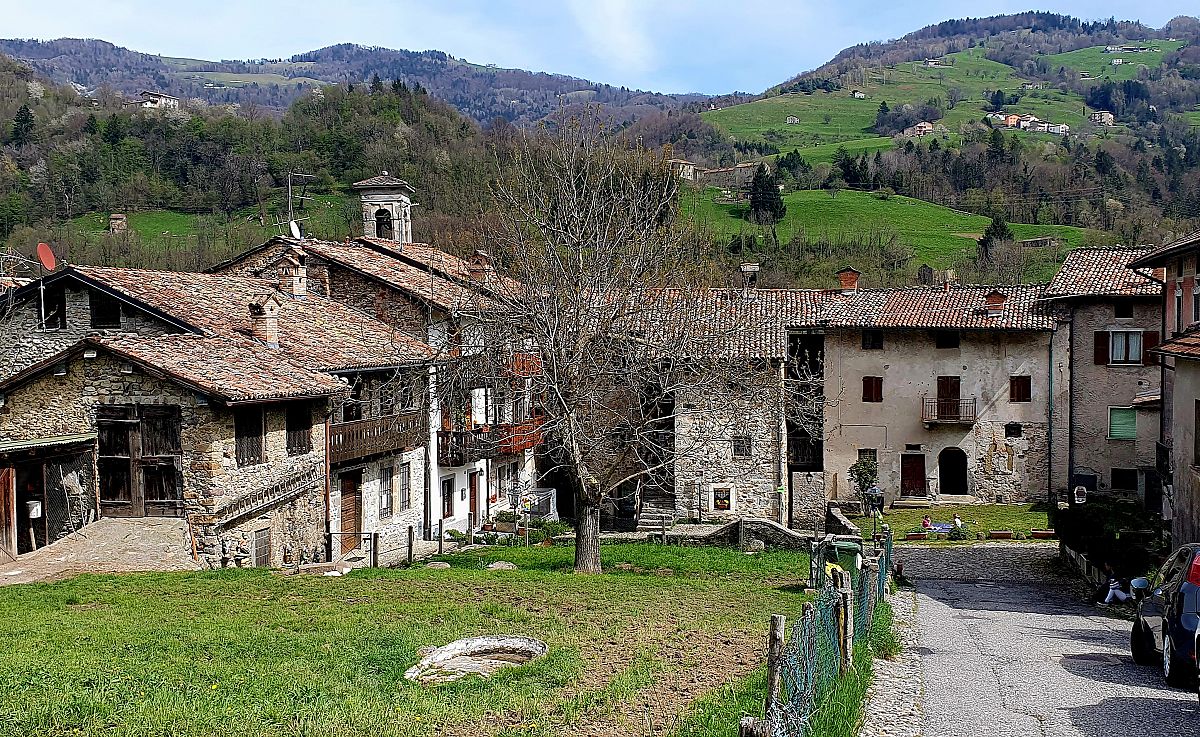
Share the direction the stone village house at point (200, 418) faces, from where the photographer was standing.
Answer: facing the viewer and to the right of the viewer

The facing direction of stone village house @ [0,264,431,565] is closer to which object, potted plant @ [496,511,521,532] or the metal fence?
the metal fence

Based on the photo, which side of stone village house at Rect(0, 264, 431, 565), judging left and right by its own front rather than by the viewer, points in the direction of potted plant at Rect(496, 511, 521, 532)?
left

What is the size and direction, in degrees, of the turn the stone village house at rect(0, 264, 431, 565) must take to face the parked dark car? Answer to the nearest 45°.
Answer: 0° — it already faces it

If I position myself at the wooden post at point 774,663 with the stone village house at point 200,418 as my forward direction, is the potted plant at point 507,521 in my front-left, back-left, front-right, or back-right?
front-right

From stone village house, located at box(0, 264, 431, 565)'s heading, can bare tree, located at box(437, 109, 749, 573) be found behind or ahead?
ahead

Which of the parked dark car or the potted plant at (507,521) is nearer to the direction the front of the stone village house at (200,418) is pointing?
the parked dark car

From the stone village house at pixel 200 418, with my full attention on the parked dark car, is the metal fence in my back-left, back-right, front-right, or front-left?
front-right

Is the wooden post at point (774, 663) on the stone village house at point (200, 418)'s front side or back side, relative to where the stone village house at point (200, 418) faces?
on the front side

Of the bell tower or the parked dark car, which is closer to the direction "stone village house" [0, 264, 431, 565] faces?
the parked dark car

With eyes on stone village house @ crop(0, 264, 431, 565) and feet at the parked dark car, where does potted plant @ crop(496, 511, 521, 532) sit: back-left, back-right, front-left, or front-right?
front-right
